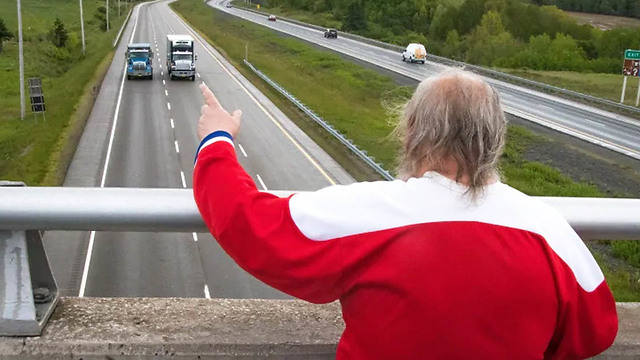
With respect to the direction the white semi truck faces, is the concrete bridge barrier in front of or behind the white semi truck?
in front

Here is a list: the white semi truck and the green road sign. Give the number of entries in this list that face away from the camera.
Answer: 0

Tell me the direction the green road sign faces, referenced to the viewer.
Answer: facing the viewer

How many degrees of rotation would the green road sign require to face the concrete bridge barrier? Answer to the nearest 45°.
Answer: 0° — it already faces it

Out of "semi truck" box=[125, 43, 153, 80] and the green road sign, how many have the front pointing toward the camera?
2

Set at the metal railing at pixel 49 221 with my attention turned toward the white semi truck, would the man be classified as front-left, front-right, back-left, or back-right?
back-right

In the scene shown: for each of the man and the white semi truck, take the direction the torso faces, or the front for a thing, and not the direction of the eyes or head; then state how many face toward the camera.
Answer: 1

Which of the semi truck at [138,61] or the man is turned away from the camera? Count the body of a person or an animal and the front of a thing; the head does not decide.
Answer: the man

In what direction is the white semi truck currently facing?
toward the camera

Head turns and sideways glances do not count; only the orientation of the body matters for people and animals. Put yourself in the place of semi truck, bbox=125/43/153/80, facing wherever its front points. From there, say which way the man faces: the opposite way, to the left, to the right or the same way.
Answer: the opposite way

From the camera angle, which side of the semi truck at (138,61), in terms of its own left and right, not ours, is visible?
front

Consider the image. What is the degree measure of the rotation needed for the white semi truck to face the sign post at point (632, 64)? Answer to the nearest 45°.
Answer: approximately 90° to its left

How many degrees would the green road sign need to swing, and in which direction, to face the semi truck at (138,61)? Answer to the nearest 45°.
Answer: approximately 90° to its right

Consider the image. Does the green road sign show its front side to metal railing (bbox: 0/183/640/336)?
yes

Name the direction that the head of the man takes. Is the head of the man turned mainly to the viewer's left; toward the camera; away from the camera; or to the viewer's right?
away from the camera

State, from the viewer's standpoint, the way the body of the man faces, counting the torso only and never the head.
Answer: away from the camera

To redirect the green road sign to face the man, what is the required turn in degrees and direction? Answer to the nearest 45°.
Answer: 0° — it already faces them
